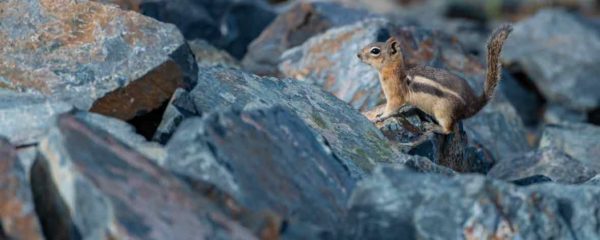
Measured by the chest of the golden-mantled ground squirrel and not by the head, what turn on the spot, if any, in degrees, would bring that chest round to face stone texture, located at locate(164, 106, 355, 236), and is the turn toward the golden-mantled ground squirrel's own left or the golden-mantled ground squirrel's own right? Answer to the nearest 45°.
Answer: approximately 90° to the golden-mantled ground squirrel's own left

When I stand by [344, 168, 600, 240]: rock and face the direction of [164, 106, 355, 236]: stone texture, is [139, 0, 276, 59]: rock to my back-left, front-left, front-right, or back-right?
front-right

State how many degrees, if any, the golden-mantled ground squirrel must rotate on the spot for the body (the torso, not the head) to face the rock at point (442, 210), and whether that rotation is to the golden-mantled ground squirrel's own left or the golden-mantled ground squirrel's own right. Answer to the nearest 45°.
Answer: approximately 90° to the golden-mantled ground squirrel's own left

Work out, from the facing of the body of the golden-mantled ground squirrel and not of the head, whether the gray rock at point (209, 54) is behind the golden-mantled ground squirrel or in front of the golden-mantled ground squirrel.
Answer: in front

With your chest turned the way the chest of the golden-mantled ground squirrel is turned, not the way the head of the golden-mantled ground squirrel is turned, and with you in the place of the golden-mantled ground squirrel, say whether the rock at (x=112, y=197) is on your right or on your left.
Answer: on your left

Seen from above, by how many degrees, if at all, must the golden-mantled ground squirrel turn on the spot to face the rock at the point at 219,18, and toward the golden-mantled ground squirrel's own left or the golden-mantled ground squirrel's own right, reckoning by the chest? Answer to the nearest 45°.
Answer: approximately 45° to the golden-mantled ground squirrel's own right

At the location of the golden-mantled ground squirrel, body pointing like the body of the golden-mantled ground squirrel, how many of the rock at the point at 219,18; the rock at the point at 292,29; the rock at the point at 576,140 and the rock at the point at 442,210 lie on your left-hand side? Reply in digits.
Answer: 1

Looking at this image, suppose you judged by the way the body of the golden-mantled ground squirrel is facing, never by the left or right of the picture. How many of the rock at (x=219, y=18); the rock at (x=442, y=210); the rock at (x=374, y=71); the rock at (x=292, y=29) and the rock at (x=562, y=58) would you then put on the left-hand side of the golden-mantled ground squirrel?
1

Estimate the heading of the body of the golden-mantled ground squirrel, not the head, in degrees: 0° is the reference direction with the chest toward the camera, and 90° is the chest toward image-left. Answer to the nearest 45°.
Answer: approximately 90°
